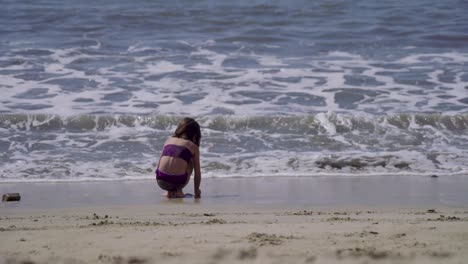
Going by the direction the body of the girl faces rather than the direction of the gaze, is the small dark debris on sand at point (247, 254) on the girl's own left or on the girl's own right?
on the girl's own right

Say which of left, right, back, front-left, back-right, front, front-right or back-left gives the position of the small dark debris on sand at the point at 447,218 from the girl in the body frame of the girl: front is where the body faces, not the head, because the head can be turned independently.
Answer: right

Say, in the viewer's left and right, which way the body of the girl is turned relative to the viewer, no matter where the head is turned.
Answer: facing away from the viewer and to the right of the viewer

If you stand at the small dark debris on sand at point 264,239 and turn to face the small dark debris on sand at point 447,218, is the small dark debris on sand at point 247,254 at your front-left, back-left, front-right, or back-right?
back-right

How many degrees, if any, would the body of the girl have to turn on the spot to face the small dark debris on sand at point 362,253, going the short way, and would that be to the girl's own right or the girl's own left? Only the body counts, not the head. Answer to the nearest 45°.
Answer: approximately 135° to the girl's own right

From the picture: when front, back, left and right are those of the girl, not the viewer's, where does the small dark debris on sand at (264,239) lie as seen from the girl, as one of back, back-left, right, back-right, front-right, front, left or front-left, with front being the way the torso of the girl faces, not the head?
back-right

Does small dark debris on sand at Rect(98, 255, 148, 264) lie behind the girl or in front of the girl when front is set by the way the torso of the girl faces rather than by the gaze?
behind

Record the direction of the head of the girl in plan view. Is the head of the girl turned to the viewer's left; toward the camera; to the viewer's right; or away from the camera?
away from the camera

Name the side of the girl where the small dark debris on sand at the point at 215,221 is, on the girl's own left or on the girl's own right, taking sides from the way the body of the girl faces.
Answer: on the girl's own right
